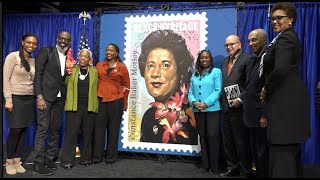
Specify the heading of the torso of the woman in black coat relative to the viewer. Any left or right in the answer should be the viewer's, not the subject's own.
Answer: facing to the left of the viewer

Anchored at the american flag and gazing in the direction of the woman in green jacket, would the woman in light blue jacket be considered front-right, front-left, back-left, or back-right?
front-left

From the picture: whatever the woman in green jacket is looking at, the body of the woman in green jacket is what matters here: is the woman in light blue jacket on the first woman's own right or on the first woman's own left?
on the first woman's own left

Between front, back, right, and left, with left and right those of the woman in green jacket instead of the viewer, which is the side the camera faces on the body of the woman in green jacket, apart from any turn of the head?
front

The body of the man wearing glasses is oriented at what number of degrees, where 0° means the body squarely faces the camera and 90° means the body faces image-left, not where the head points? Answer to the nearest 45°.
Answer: approximately 45°

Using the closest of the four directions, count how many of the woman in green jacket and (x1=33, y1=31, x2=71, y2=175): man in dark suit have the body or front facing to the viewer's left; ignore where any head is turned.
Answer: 0

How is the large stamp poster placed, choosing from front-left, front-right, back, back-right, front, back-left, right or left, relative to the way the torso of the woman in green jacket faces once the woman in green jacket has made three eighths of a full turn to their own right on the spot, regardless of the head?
back-right

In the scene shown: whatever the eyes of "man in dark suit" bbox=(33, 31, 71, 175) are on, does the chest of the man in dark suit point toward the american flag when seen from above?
no

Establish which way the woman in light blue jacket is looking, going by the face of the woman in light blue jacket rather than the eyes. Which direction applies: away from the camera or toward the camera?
toward the camera

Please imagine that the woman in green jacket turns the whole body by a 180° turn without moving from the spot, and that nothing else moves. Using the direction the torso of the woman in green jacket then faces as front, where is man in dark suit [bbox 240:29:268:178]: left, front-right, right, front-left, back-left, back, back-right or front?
back-right

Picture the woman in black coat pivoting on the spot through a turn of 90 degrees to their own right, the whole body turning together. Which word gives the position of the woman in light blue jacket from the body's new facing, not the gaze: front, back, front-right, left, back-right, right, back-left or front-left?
front-left
